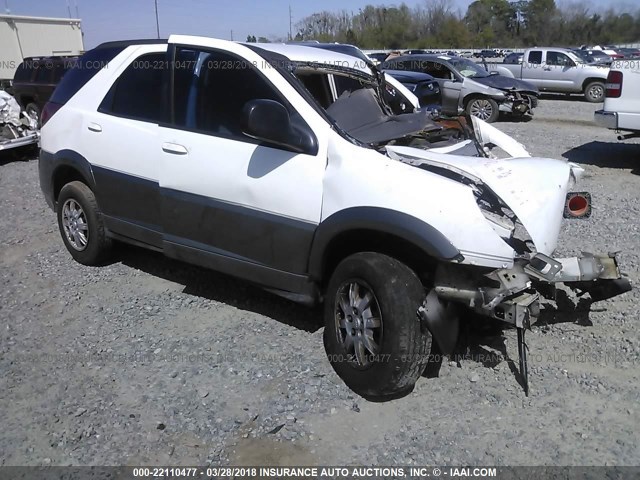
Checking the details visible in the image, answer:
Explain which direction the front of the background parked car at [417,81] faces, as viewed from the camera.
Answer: facing the viewer and to the right of the viewer

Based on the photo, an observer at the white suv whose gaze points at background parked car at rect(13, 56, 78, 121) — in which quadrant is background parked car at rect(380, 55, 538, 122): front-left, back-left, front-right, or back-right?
front-right

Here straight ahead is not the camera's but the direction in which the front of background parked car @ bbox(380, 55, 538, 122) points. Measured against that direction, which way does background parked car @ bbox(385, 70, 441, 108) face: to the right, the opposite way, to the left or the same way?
the same way

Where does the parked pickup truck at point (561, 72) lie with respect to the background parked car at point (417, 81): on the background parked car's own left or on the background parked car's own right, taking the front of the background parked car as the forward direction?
on the background parked car's own left

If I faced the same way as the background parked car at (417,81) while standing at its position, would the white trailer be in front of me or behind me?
behind

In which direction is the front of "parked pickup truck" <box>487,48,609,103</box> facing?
to the viewer's right

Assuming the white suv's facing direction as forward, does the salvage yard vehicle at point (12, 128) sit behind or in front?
behind

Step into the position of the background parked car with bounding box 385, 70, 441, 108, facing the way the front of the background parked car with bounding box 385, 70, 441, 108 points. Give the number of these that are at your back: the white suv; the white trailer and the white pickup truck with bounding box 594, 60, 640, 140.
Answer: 1

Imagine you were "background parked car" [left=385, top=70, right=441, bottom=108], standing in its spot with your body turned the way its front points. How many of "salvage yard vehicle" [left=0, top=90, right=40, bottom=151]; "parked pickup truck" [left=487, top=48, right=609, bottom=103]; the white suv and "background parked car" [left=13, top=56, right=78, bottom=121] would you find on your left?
1

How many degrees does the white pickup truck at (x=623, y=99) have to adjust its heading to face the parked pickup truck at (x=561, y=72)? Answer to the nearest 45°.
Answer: approximately 90° to its left

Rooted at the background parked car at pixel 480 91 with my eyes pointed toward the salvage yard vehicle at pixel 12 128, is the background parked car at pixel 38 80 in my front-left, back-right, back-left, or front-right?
front-right

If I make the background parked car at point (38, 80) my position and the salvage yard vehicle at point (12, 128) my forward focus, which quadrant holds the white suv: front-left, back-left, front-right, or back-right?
front-left
